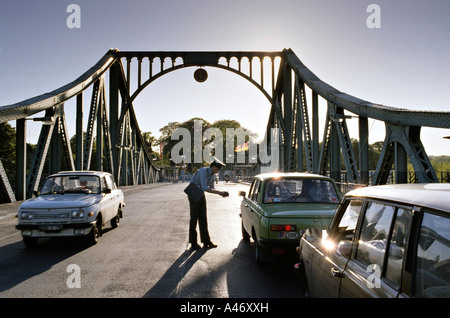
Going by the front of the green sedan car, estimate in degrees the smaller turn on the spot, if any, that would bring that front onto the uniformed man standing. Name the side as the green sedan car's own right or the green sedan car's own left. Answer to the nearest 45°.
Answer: approximately 45° to the green sedan car's own left

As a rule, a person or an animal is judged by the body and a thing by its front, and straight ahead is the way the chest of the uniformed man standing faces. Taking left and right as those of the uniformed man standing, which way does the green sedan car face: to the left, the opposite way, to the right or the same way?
to the left

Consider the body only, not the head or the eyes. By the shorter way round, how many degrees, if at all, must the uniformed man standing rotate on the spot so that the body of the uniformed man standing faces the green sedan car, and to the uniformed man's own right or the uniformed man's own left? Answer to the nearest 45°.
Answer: approximately 45° to the uniformed man's own right

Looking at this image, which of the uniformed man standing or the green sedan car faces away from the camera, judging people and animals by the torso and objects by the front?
the green sedan car

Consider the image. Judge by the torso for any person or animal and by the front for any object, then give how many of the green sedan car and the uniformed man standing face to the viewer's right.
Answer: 1

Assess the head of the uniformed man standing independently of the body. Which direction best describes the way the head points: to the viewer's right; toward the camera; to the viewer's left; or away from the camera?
to the viewer's right

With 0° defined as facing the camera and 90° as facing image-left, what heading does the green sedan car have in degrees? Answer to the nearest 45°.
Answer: approximately 180°

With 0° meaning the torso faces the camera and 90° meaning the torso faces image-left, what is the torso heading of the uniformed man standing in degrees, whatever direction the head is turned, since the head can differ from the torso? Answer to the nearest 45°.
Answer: approximately 270°

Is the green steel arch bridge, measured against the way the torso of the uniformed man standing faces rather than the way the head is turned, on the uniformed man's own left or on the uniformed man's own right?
on the uniformed man's own left
